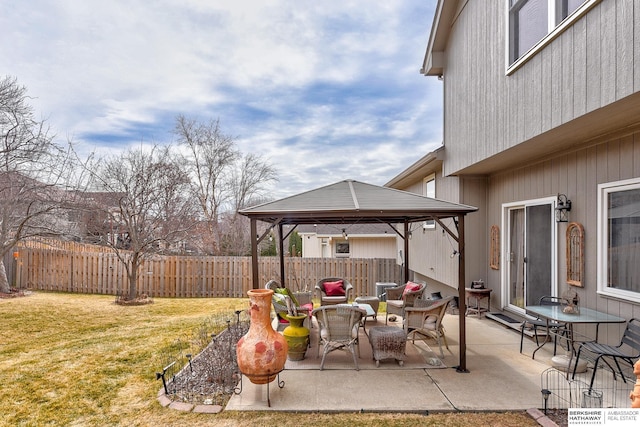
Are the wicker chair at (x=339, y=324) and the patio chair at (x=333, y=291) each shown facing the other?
yes

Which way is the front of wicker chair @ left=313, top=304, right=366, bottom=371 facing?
away from the camera

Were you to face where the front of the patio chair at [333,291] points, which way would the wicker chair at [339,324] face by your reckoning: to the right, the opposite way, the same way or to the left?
the opposite way

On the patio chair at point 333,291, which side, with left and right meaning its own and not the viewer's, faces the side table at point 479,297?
left
